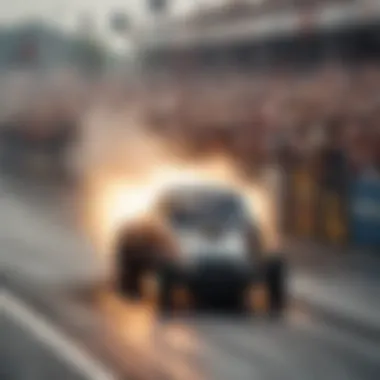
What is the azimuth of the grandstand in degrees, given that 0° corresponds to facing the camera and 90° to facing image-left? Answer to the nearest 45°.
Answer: approximately 45°
